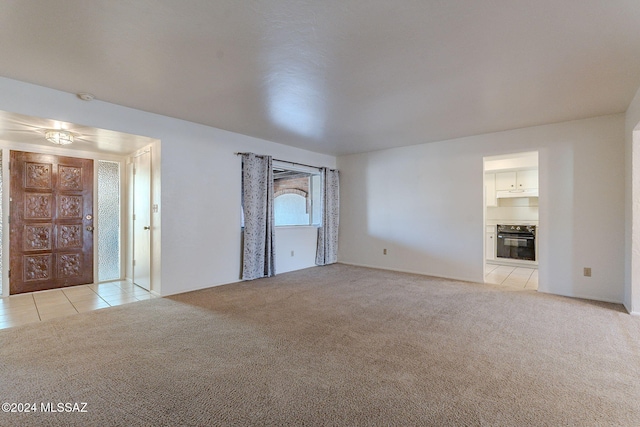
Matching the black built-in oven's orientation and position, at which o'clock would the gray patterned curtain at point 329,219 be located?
The gray patterned curtain is roughly at 2 o'clock from the black built-in oven.

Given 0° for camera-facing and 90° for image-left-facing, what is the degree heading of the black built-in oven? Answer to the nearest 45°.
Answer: approximately 0°

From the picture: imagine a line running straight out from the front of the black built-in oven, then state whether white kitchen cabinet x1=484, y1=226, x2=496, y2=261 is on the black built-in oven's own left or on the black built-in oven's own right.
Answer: on the black built-in oven's own right

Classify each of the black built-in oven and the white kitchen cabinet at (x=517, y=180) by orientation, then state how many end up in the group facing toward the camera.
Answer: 2

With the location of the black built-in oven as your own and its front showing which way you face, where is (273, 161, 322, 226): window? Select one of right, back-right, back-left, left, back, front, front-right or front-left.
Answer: front-right

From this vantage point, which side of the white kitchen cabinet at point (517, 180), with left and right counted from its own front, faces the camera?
front
